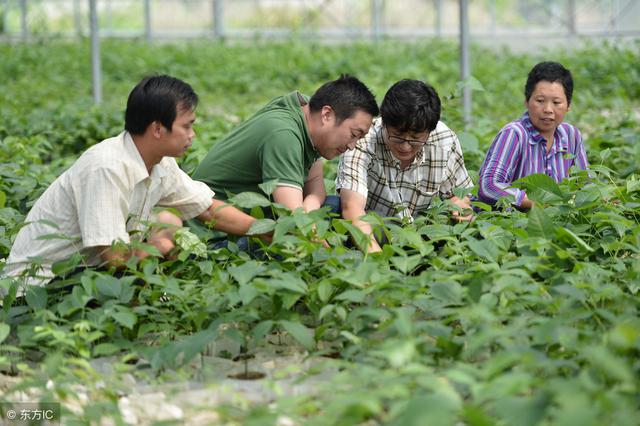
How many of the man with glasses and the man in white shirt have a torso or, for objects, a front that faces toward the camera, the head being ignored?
1

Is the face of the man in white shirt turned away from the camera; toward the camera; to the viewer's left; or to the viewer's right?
to the viewer's right

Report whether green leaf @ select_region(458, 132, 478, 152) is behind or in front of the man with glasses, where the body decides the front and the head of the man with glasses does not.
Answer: behind

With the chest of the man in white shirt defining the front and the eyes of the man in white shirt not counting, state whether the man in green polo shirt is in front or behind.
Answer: in front

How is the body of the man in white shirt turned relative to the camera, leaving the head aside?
to the viewer's right

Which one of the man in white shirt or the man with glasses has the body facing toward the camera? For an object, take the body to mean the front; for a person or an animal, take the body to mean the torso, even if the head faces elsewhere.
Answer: the man with glasses

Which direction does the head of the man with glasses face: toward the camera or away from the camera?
toward the camera

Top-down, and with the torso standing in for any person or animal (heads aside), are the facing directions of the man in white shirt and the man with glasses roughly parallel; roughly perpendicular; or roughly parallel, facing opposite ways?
roughly perpendicular

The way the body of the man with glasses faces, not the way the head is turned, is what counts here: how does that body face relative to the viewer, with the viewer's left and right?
facing the viewer
